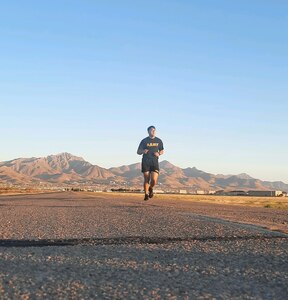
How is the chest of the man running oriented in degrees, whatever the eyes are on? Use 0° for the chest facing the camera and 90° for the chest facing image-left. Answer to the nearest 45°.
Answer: approximately 0°
